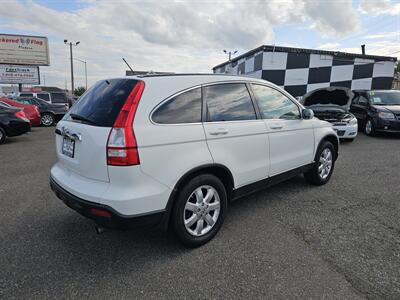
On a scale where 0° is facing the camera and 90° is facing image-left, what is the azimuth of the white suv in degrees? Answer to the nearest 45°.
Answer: approximately 225°

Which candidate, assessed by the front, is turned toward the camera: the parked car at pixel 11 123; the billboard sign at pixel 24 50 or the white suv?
the billboard sign

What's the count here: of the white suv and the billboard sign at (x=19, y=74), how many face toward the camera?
1

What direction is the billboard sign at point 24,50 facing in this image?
toward the camera

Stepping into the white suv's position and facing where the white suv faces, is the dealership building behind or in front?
in front

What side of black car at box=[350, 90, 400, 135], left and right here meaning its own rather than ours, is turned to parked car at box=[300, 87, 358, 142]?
right

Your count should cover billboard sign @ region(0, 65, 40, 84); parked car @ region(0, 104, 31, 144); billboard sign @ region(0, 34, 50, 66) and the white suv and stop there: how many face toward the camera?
2

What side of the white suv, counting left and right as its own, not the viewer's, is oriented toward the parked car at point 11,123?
left

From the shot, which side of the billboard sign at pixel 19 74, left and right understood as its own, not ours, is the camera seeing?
front

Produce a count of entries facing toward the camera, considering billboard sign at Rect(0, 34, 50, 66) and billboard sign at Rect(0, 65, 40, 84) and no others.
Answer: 2

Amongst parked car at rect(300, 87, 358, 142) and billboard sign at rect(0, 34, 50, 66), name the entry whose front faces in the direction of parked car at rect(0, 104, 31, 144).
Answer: the billboard sign

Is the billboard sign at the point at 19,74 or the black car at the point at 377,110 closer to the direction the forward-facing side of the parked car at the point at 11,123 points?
the billboard sign

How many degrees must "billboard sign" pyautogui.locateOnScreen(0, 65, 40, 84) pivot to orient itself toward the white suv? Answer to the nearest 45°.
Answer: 0° — it already faces it

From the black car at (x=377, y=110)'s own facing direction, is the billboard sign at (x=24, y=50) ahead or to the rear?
to the rear

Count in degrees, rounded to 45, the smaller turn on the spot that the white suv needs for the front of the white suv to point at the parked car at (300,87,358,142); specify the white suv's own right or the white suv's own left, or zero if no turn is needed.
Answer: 0° — it already faces it

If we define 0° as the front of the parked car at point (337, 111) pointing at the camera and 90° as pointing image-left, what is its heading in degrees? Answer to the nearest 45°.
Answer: approximately 315°
